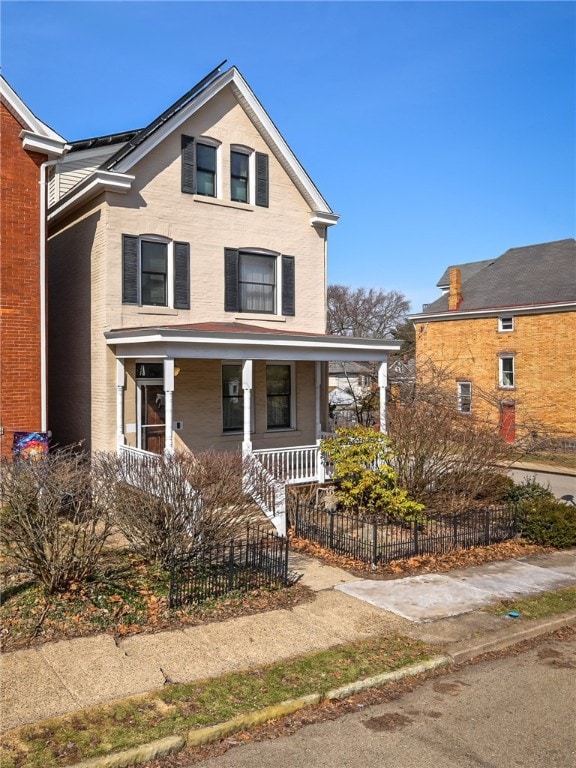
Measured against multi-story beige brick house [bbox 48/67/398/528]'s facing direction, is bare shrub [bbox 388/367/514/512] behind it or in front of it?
in front

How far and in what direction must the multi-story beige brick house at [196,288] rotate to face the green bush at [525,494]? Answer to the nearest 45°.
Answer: approximately 45° to its left

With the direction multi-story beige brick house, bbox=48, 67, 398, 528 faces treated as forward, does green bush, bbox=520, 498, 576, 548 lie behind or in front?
in front

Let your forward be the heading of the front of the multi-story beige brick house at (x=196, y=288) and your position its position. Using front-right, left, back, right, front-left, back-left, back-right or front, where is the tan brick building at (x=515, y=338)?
left

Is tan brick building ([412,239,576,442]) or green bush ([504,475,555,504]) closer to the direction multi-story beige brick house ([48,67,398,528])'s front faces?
the green bush

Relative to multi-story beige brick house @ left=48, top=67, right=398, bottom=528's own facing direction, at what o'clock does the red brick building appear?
The red brick building is roughly at 3 o'clock from the multi-story beige brick house.

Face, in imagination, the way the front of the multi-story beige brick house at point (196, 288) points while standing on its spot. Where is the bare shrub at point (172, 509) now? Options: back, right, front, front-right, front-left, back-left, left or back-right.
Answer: front-right

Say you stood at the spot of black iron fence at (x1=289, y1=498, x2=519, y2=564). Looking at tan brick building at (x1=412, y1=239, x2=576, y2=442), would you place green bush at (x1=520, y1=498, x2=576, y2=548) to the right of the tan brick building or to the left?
right

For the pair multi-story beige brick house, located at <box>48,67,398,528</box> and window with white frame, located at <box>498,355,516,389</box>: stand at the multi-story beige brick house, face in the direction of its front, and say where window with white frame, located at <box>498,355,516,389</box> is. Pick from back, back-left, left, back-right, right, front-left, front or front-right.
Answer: left

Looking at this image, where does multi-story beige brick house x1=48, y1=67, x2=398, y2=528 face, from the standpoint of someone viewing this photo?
facing the viewer and to the right of the viewer

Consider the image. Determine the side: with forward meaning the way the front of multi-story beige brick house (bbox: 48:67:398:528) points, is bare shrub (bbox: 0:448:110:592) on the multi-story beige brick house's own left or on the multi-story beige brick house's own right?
on the multi-story beige brick house's own right

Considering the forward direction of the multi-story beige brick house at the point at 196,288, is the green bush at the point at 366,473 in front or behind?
in front

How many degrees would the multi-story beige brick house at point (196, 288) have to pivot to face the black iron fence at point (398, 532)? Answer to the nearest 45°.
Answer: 0° — it already faces it
